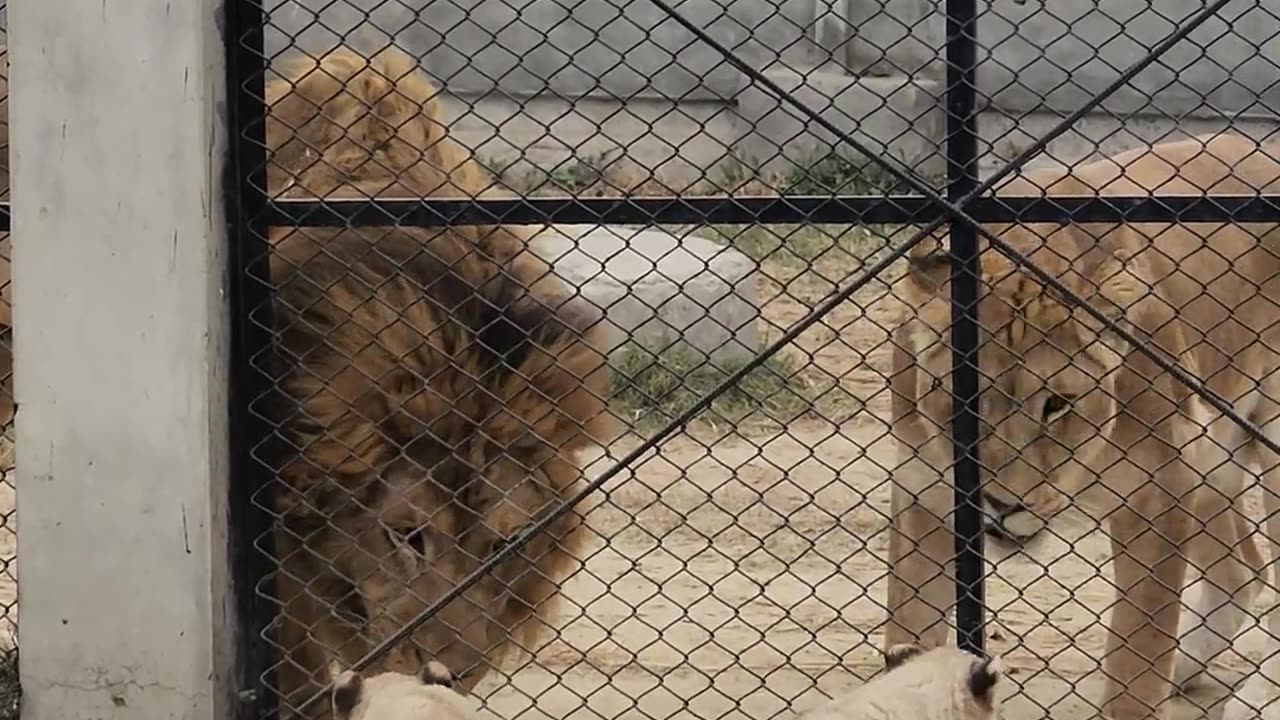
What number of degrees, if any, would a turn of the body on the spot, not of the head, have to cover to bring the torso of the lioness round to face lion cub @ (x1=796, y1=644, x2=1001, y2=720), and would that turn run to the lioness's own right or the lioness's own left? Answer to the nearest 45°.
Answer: approximately 45° to the lioness's own left

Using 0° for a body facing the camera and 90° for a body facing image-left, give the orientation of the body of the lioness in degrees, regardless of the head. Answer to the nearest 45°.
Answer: approximately 45°

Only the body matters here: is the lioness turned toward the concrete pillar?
yes

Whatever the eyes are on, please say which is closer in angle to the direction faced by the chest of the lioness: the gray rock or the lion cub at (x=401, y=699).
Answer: the lion cub

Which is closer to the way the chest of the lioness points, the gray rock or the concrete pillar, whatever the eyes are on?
the concrete pillar

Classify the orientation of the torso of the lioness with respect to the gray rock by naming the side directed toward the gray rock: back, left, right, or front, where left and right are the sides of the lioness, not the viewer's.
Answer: right

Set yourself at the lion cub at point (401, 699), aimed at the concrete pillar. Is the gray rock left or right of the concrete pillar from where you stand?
right
